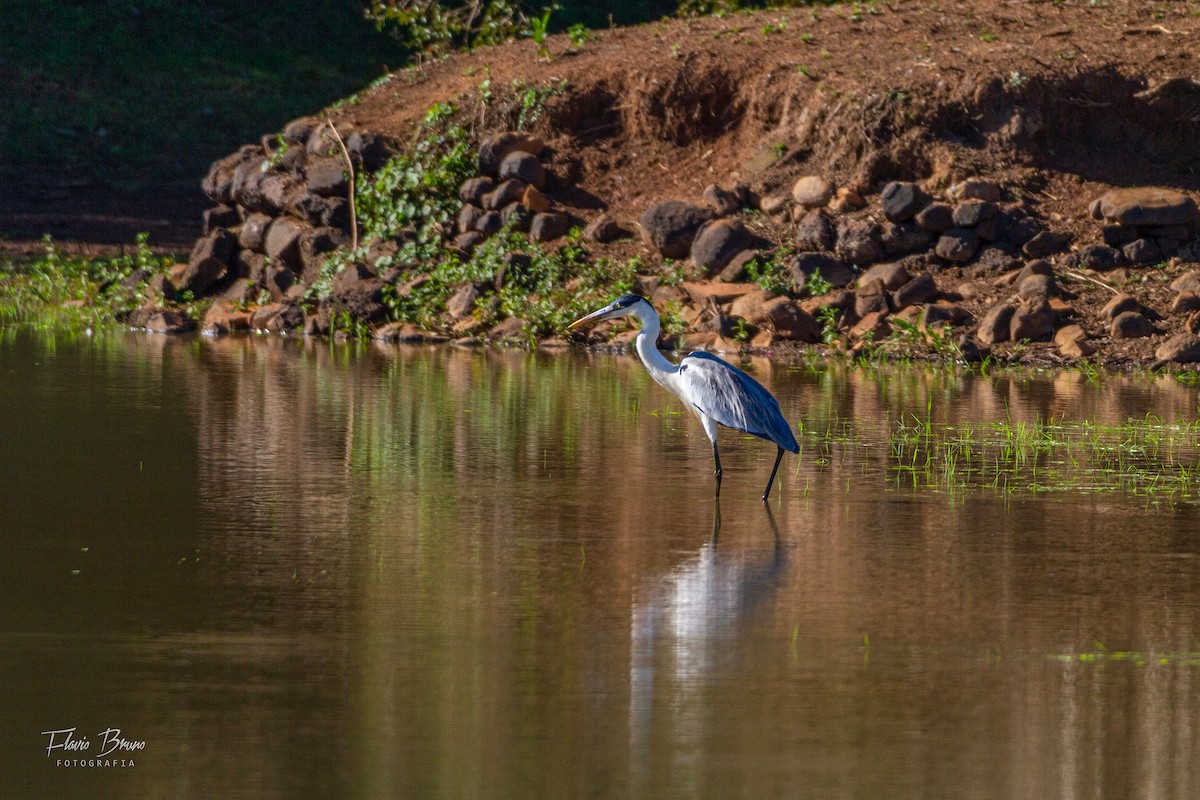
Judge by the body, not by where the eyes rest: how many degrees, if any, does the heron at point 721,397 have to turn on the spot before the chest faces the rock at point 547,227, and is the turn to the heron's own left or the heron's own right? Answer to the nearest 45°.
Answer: approximately 90° to the heron's own right

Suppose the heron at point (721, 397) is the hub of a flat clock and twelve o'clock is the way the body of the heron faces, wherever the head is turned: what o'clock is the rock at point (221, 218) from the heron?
The rock is roughly at 2 o'clock from the heron.

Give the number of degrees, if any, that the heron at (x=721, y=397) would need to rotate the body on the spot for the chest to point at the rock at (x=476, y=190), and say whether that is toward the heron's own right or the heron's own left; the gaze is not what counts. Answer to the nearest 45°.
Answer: approximately 90° to the heron's own right

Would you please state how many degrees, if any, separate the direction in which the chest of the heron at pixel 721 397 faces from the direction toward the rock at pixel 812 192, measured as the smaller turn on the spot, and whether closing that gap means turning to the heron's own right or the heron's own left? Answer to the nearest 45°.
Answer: approximately 90° to the heron's own right

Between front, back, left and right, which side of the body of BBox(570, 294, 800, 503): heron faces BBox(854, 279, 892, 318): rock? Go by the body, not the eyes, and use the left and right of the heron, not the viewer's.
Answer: right

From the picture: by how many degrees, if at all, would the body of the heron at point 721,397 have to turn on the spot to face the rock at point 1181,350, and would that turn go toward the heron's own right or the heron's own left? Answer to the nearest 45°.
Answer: approximately 135° to the heron's own right

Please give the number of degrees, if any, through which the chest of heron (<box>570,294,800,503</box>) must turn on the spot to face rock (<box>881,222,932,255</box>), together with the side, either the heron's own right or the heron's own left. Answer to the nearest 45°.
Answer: approximately 90° to the heron's own right

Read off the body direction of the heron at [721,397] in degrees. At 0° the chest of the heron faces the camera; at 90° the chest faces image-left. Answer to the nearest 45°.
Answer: approximately 90°

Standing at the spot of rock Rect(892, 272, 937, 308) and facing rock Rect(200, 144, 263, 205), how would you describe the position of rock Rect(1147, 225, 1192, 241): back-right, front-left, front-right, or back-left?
back-right
